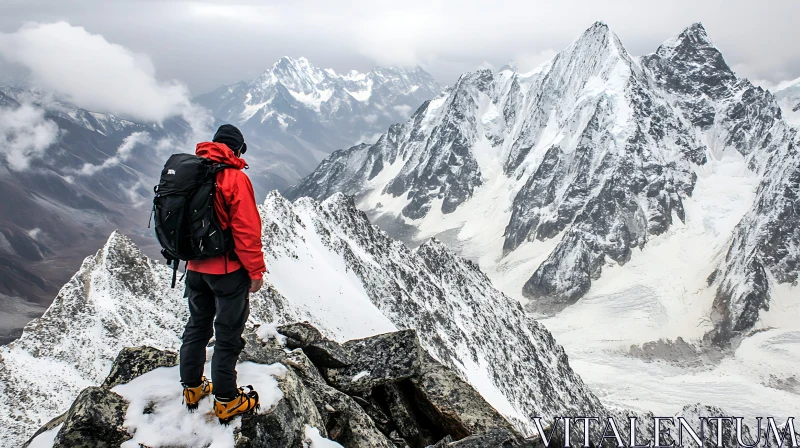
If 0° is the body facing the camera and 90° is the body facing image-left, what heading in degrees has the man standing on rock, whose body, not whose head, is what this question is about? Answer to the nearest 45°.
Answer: approximately 225°

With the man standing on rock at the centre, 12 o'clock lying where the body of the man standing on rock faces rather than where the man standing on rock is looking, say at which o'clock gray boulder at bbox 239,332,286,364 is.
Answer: The gray boulder is roughly at 11 o'clock from the man standing on rock.

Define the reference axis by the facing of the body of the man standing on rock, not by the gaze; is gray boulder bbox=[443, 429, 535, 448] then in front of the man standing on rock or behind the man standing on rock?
in front

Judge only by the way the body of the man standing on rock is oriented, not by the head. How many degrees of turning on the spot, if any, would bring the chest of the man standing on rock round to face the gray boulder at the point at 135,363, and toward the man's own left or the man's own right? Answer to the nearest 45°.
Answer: approximately 90° to the man's own left

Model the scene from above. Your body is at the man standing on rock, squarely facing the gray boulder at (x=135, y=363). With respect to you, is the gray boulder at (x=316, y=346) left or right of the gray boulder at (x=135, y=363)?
right

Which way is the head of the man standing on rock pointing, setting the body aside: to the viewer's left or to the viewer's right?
to the viewer's right

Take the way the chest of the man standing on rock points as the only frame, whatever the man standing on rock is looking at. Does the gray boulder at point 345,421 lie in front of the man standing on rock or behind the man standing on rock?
in front

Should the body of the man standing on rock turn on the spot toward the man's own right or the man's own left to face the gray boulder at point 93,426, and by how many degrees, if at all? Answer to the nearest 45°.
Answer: approximately 90° to the man's own left
